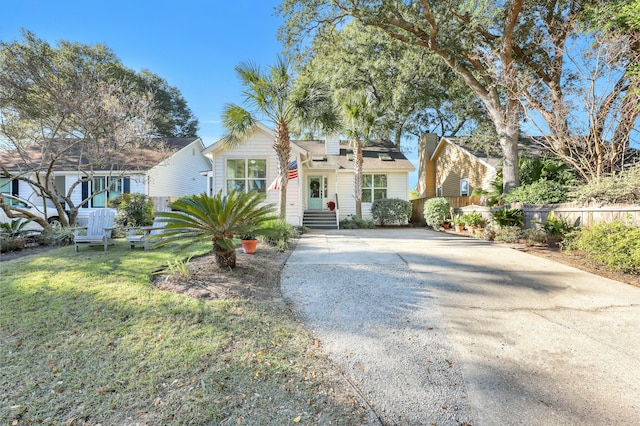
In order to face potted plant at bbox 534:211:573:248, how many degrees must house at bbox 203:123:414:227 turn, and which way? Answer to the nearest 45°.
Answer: approximately 45° to its left

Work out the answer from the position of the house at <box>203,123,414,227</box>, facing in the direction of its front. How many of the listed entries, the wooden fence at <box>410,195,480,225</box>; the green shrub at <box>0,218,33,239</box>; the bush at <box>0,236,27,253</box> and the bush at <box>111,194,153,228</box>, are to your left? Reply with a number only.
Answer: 1

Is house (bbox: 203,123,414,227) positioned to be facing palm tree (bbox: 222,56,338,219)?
yes

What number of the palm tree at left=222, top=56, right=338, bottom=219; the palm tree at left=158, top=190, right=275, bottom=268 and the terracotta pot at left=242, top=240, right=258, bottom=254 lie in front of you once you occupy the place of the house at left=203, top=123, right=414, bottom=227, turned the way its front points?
3

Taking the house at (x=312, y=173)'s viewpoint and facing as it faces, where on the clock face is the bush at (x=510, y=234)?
The bush is roughly at 11 o'clock from the house.

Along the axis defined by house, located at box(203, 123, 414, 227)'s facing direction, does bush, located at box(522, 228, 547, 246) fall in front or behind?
in front

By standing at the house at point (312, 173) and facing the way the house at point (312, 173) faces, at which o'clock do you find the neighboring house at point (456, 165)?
The neighboring house is roughly at 9 o'clock from the house.

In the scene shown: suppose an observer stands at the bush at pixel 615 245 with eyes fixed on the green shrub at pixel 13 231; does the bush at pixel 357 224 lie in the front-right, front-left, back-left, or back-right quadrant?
front-right

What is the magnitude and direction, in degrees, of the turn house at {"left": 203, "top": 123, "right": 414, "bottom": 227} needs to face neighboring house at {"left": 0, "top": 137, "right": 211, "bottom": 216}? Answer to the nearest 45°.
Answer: approximately 90° to its right

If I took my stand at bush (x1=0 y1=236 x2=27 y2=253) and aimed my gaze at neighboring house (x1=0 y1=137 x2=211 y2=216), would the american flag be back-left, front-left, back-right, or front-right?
front-right

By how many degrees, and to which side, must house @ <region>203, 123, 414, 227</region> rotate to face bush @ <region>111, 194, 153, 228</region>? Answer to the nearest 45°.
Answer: approximately 45° to its right

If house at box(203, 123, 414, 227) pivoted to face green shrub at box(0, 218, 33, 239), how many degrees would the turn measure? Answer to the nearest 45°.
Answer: approximately 45° to its right

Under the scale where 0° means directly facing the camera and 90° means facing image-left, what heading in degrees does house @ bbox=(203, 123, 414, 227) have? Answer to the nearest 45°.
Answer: approximately 0°
